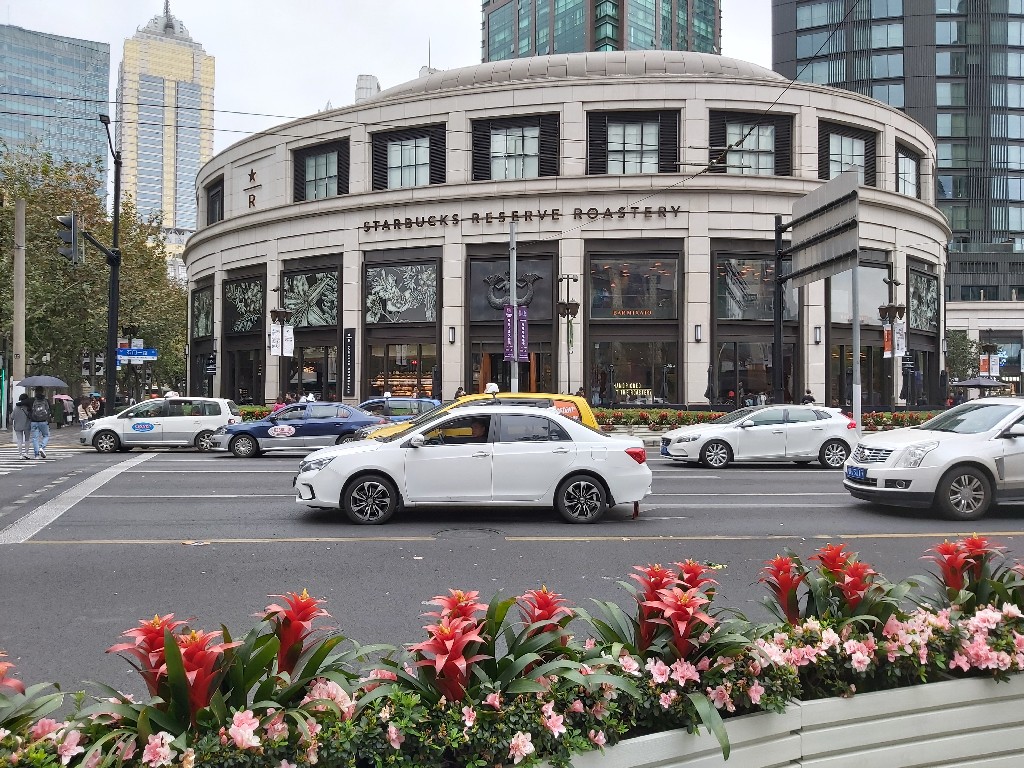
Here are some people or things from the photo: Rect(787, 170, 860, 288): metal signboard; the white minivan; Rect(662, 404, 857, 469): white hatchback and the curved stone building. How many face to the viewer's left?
2

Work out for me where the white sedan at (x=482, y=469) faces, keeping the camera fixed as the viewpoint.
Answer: facing to the left of the viewer

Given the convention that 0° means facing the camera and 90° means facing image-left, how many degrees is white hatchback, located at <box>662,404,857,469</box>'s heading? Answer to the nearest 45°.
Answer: approximately 90°

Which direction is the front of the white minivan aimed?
to the viewer's left

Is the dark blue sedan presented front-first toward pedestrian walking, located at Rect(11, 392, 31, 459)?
yes

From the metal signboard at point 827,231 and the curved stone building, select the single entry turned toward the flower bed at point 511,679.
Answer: the curved stone building

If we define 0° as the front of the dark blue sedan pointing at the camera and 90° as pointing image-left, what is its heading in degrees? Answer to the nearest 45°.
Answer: approximately 90°

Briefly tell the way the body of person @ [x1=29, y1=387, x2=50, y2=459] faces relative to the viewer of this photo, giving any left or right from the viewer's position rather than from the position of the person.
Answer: facing away from the viewer
